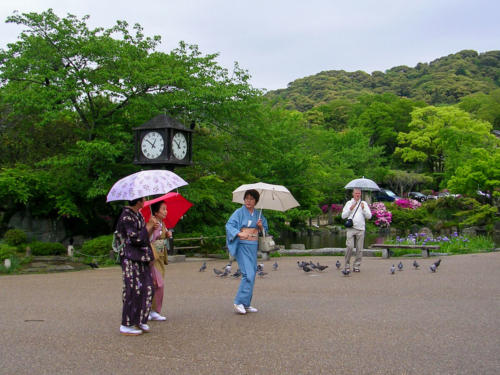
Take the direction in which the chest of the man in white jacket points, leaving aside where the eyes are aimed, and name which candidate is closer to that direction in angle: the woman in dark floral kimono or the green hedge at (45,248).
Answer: the woman in dark floral kimono

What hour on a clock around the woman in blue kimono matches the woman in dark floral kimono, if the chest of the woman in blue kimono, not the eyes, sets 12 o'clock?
The woman in dark floral kimono is roughly at 3 o'clock from the woman in blue kimono.

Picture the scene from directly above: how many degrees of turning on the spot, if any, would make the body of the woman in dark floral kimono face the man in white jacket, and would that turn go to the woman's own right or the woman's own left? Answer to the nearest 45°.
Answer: approximately 45° to the woman's own left

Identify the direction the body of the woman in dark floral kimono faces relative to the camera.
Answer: to the viewer's right

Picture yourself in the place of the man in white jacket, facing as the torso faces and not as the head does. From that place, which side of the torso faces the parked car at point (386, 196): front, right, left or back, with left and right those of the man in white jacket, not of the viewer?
back

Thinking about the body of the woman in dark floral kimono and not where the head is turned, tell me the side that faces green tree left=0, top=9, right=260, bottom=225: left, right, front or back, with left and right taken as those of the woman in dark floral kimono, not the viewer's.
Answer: left

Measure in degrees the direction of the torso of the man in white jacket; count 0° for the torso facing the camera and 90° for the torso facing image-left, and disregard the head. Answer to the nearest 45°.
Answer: approximately 0°
